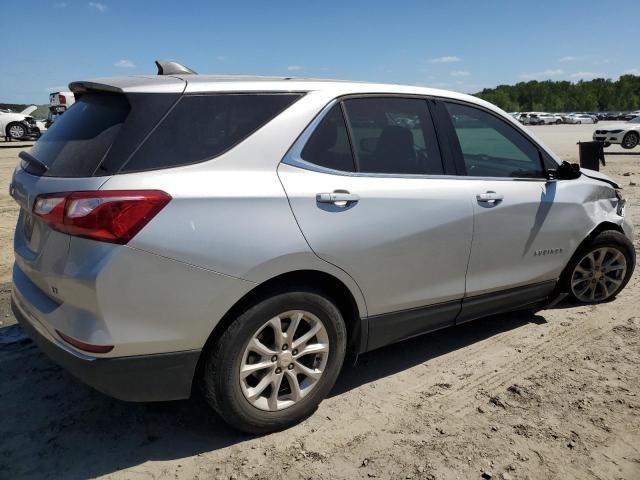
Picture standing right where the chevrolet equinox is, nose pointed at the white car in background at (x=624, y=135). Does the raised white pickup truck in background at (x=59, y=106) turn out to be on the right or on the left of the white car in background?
left

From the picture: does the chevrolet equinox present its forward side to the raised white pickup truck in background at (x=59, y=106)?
no

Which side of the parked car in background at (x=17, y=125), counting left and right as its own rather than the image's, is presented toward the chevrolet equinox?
right

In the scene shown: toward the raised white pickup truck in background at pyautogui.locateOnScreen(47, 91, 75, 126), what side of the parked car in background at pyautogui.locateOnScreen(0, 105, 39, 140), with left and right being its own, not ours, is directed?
front

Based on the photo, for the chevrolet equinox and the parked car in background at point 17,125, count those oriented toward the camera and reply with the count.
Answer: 0

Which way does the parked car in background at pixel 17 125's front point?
to the viewer's right

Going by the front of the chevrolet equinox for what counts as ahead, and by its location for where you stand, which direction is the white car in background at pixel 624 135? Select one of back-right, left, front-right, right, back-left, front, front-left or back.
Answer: front

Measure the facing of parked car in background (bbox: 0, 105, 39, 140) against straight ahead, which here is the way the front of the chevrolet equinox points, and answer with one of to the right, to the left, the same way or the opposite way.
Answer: the same way

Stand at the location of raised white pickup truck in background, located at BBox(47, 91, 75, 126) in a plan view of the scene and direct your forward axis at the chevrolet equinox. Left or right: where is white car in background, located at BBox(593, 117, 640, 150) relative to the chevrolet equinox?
left

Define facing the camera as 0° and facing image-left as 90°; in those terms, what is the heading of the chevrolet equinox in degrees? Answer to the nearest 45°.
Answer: approximately 225°

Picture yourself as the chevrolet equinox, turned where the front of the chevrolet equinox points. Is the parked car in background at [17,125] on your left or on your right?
on your left
